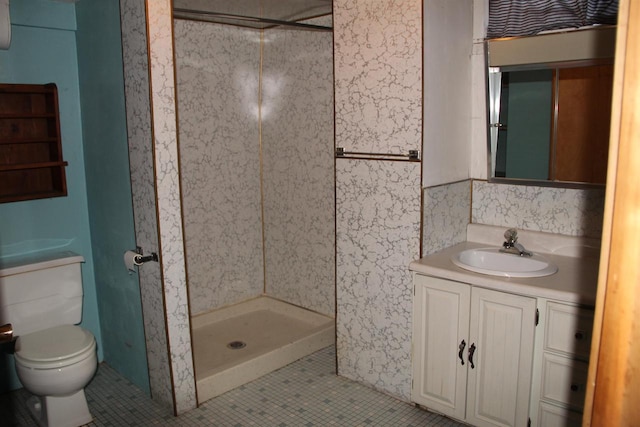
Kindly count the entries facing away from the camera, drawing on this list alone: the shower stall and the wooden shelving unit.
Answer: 0

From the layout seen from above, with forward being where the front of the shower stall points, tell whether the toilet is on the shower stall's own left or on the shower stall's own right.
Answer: on the shower stall's own right

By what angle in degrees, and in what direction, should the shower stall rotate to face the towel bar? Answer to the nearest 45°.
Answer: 0° — it already faces it

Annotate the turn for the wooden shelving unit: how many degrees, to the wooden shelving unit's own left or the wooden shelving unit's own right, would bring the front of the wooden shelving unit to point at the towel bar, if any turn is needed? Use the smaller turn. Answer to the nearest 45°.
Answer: approximately 45° to the wooden shelving unit's own left

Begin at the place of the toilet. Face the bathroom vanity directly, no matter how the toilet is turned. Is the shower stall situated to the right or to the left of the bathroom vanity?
left

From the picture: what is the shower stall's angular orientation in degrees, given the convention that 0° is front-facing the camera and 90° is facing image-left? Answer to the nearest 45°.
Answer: approximately 315°
